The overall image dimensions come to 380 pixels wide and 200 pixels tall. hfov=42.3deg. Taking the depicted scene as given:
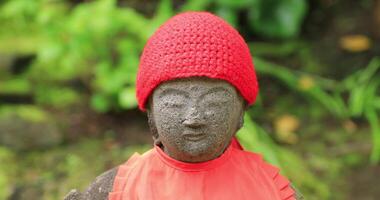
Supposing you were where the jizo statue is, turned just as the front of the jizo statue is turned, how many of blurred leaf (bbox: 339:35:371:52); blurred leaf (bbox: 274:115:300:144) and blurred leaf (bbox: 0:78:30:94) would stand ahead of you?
0

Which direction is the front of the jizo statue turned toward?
toward the camera

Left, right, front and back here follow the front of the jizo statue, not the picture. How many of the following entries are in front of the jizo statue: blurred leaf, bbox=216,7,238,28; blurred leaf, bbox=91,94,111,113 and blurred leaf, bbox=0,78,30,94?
0

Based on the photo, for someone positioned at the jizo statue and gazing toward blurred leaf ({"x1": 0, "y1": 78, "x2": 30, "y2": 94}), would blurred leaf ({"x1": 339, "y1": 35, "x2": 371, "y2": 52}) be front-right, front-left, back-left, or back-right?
front-right

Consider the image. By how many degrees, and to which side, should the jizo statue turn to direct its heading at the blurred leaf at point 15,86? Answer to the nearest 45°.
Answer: approximately 135° to its right

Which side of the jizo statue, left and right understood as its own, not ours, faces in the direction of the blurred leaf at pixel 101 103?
back

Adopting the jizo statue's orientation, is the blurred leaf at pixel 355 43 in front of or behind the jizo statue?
behind

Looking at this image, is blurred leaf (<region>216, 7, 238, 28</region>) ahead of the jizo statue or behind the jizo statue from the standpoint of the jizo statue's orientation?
behind

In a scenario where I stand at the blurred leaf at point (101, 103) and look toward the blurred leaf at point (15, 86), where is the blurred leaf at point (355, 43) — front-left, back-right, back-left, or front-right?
back-right

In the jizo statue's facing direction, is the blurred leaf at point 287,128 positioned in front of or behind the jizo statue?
behind

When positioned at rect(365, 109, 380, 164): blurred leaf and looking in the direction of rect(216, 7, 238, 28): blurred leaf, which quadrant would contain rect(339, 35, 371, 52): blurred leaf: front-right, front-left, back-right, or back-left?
front-right

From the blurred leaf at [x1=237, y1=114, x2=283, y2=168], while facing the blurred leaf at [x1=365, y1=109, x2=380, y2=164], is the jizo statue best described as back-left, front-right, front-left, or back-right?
back-right

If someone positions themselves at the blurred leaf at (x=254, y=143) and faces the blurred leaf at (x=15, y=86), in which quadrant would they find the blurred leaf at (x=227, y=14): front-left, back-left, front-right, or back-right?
front-right

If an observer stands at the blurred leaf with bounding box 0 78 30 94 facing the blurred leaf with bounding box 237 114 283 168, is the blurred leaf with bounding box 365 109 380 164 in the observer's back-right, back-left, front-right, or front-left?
front-left

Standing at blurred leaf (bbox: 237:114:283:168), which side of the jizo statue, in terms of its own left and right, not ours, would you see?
back
